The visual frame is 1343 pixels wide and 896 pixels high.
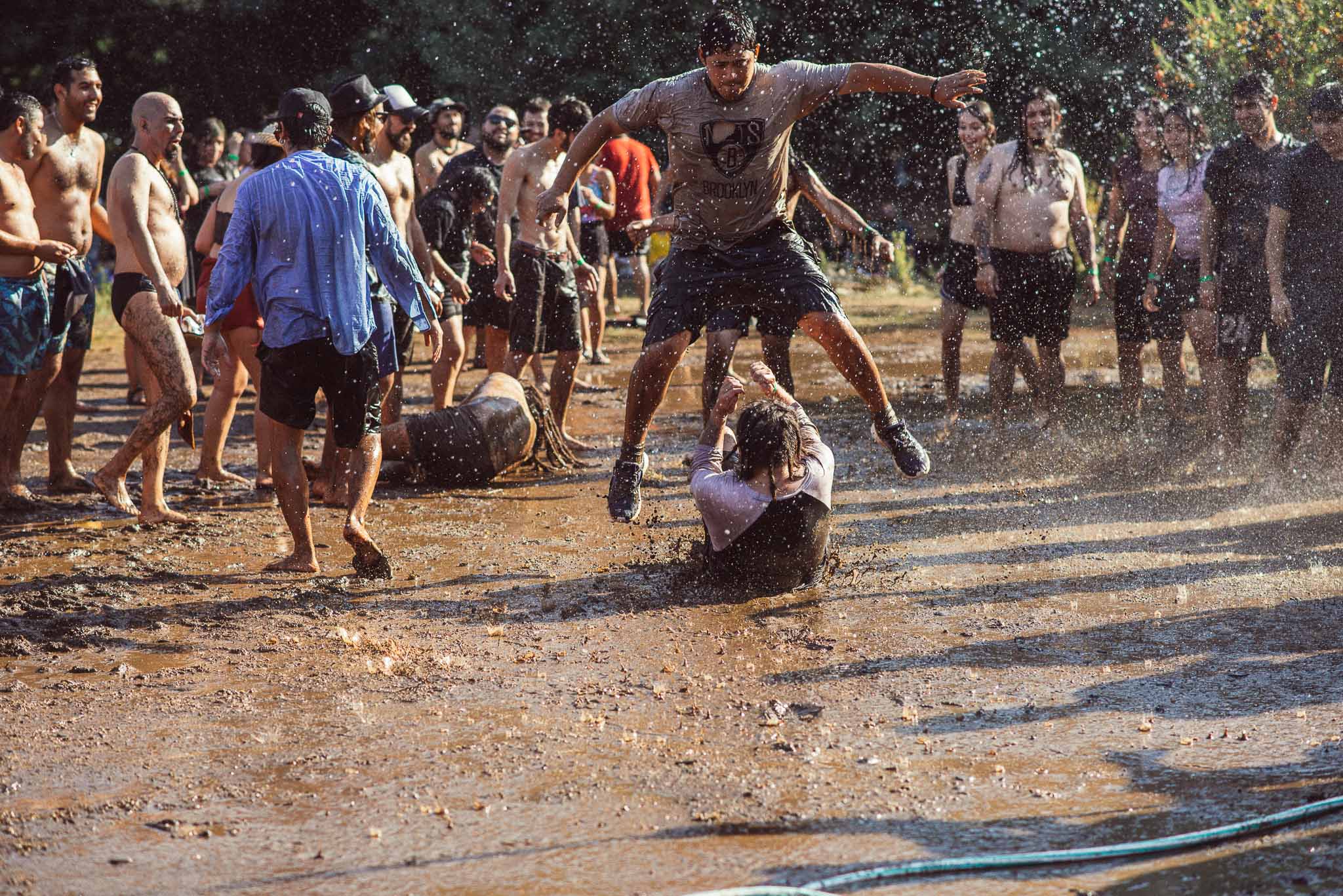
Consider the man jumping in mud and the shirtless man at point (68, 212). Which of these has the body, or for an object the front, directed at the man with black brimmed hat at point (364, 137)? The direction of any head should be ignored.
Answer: the shirtless man

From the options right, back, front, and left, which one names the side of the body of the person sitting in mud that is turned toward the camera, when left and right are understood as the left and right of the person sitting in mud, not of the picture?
back

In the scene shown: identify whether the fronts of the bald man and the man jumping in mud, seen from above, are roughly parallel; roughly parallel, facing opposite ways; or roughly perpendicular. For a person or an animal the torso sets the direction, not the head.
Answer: roughly perpendicular

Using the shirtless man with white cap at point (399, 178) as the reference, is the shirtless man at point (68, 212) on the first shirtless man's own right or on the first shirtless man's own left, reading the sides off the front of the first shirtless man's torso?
on the first shirtless man's own right

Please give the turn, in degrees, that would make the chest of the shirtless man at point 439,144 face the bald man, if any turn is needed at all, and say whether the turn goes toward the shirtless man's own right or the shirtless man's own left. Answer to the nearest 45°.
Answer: approximately 45° to the shirtless man's own right

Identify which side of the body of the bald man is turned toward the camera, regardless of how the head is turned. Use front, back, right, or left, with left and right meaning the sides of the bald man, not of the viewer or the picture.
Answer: right

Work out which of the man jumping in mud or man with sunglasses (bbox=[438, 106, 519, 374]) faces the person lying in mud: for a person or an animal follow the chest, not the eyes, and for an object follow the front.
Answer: the man with sunglasses

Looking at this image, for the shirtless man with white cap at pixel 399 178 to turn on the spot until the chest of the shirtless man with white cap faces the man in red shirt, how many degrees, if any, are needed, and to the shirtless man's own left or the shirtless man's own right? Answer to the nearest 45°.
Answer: approximately 135° to the shirtless man's own left

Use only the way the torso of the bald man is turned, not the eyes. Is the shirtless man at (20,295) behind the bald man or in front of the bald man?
behind

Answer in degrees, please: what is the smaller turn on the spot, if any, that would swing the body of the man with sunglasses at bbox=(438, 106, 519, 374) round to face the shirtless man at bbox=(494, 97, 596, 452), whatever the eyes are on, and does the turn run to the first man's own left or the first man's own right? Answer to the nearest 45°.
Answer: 0° — they already face them

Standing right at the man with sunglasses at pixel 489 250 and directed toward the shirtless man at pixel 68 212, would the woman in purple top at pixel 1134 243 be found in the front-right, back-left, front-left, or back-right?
back-left

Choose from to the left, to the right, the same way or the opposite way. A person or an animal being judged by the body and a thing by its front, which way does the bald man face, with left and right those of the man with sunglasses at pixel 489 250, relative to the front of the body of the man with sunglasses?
to the left

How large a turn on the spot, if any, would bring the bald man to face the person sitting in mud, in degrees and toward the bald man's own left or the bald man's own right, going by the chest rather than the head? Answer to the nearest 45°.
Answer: approximately 45° to the bald man's own right

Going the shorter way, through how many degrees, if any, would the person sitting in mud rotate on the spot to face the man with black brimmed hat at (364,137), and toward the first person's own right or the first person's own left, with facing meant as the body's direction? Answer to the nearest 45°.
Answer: approximately 45° to the first person's own left
